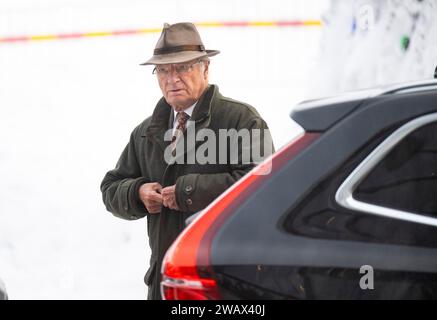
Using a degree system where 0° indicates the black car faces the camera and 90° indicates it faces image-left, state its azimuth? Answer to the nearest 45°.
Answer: approximately 270°

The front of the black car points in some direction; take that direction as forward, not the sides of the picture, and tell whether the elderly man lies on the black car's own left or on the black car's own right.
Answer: on the black car's own left

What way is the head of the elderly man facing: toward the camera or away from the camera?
toward the camera
